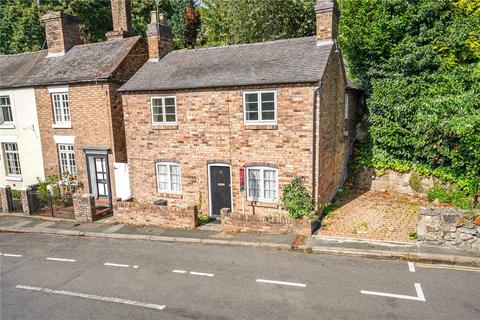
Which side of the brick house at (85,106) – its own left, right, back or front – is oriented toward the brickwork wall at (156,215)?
left

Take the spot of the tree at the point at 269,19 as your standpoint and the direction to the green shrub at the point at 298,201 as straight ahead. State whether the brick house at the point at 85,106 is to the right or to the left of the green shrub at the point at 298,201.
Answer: right

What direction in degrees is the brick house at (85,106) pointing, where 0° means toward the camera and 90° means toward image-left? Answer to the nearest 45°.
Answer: approximately 45°

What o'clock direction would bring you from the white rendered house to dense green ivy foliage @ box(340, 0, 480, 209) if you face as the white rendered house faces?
The dense green ivy foliage is roughly at 9 o'clock from the white rendered house.

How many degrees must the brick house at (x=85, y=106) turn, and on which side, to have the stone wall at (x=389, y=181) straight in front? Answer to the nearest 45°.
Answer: approximately 90° to its left

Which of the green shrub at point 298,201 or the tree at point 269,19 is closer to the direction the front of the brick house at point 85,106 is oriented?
the green shrub

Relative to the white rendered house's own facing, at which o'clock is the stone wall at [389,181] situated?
The stone wall is roughly at 9 o'clock from the white rendered house.

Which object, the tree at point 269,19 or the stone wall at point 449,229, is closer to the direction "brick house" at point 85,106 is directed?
the stone wall

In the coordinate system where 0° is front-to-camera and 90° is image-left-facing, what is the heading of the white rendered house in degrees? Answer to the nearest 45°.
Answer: approximately 45°

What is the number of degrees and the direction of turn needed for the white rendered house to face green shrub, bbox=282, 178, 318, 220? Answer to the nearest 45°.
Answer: approximately 90° to its left

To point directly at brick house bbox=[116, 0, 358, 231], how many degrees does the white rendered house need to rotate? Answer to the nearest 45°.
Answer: approximately 90° to its left
